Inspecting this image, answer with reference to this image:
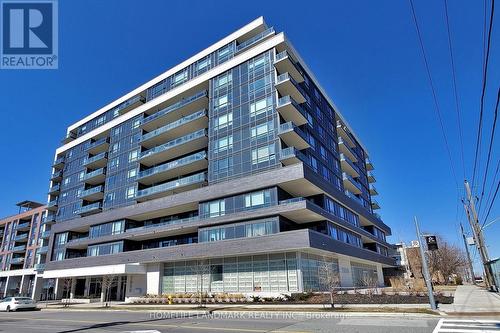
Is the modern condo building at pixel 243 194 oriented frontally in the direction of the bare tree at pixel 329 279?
no

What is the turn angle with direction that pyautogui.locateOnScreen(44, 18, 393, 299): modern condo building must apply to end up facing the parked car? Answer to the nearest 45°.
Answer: approximately 45° to its right

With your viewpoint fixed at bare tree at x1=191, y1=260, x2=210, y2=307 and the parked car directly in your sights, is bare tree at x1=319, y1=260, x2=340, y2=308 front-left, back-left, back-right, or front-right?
back-left

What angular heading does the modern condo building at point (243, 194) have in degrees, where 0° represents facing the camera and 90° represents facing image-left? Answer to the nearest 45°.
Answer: approximately 45°
